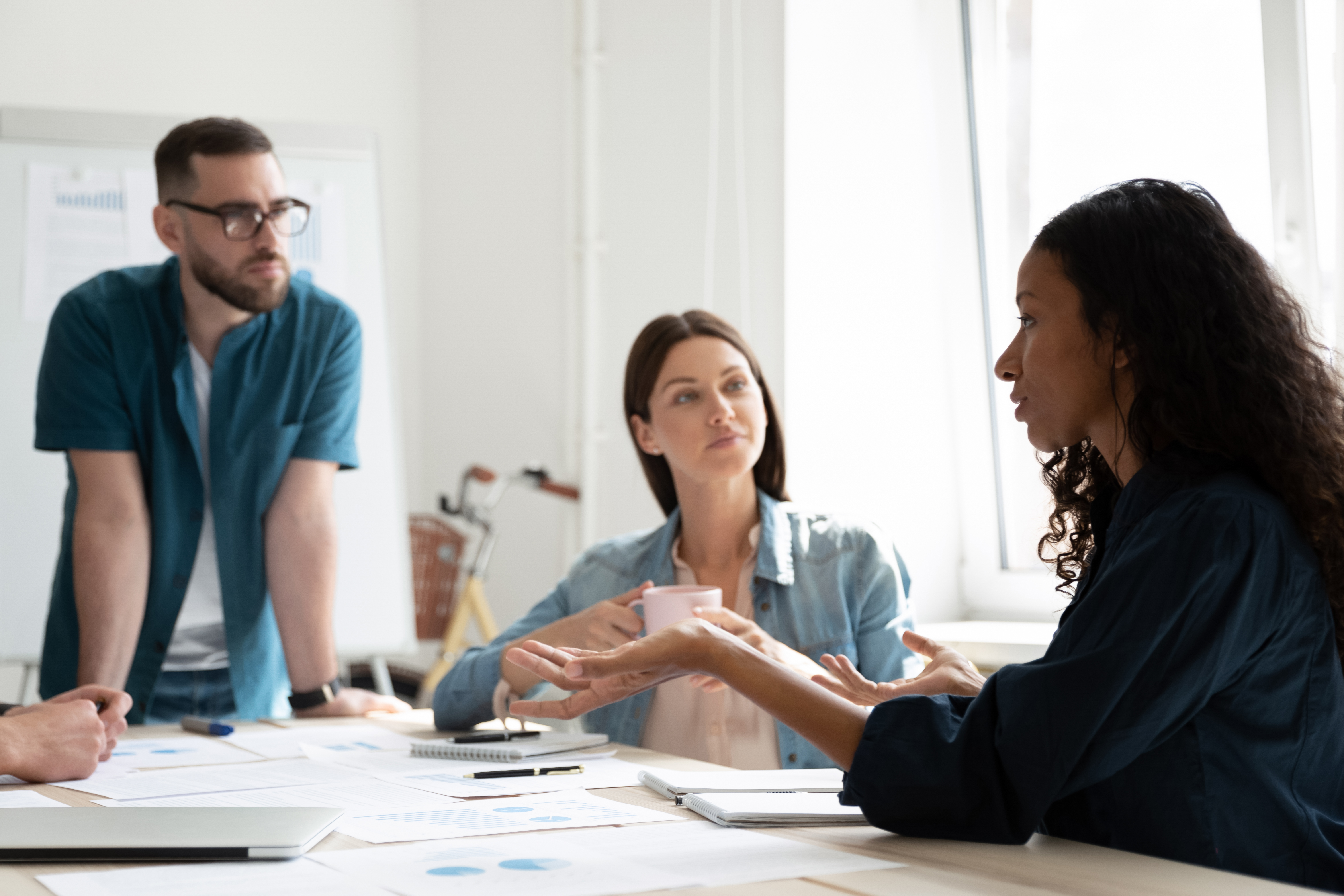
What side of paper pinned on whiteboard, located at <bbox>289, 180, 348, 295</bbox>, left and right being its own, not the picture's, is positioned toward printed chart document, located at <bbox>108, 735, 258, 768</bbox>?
front

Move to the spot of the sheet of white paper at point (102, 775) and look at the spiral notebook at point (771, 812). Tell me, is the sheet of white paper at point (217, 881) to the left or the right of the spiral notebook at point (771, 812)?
right

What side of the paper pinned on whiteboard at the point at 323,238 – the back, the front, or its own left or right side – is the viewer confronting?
front

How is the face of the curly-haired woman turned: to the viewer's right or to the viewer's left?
to the viewer's left

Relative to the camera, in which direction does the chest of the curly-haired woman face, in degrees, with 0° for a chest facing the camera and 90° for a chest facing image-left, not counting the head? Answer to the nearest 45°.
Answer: approximately 90°

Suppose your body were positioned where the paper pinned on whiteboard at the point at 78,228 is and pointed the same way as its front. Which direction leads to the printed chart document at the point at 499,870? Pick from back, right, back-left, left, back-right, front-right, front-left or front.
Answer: front

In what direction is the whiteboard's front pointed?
toward the camera

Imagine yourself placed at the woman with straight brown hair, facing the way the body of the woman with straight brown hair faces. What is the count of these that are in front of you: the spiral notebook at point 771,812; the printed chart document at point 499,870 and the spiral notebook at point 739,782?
3

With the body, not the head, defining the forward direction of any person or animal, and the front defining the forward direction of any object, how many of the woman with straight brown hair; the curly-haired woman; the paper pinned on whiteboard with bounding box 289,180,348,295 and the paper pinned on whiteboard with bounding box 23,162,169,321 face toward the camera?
3

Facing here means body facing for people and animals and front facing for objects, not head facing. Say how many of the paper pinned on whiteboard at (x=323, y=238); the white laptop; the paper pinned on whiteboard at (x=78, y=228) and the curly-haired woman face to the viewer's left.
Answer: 1

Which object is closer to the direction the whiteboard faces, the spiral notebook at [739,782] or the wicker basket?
the spiral notebook

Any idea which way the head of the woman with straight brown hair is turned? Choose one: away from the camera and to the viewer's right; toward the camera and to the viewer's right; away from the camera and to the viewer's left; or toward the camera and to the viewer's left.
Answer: toward the camera and to the viewer's right

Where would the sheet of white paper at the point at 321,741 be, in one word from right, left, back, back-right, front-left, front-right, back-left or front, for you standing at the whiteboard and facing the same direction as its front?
front

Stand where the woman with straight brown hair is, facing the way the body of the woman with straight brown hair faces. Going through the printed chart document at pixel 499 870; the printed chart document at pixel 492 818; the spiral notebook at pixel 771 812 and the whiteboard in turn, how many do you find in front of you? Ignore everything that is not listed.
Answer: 3
